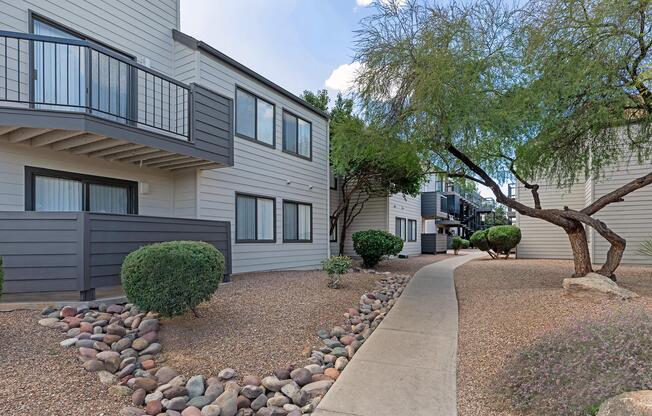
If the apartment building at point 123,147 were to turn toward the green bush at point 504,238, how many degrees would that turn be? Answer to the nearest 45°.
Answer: approximately 45° to its left

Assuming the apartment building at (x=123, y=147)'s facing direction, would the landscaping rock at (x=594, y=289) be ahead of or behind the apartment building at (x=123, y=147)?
ahead

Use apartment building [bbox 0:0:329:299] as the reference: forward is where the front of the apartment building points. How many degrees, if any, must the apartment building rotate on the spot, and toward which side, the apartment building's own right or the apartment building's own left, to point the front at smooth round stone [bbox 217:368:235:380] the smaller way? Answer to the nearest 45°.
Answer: approximately 45° to the apartment building's own right

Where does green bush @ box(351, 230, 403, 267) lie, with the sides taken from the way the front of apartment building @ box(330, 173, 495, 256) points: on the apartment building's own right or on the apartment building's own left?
on the apartment building's own right

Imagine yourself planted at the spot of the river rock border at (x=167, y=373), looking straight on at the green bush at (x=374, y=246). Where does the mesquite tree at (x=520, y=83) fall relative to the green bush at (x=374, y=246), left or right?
right

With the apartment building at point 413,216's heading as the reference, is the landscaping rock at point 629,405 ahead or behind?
ahead

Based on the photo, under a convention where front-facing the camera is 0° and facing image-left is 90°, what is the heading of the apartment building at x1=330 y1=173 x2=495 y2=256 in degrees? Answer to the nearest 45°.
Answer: approximately 315°

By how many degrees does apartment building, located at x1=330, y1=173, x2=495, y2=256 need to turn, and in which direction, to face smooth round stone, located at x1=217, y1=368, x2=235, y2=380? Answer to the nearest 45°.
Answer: approximately 45° to its right

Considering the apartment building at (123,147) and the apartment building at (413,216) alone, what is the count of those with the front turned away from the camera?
0

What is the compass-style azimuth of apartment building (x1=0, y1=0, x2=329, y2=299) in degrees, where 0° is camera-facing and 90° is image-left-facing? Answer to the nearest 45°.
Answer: approximately 315°

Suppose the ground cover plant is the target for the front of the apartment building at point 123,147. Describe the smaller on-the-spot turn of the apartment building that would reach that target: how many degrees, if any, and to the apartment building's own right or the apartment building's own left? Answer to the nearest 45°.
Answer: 0° — it already faces it

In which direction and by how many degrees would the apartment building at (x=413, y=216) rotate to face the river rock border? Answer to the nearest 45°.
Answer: approximately 45° to its right
